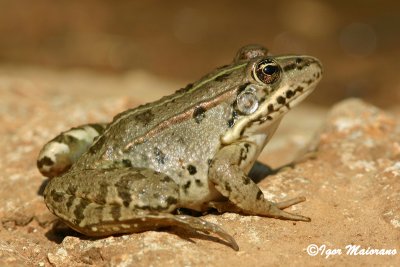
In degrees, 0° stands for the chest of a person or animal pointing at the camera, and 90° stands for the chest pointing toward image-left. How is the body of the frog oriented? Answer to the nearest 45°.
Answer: approximately 270°
